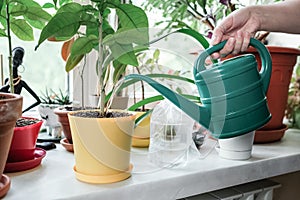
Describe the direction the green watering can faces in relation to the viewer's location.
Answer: facing to the left of the viewer

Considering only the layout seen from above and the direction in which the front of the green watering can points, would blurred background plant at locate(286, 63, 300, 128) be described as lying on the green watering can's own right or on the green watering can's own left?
on the green watering can's own right

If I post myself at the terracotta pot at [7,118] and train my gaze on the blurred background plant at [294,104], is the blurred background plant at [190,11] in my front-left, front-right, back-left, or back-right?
front-left
